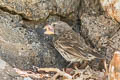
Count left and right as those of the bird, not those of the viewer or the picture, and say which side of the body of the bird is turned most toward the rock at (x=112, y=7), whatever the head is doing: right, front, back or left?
back

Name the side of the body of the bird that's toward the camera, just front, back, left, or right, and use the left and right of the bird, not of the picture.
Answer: left

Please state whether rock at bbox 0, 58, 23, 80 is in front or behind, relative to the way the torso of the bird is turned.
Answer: in front

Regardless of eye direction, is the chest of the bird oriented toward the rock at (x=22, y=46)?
yes

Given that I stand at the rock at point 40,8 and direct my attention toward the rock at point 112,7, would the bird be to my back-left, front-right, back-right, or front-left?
front-right
